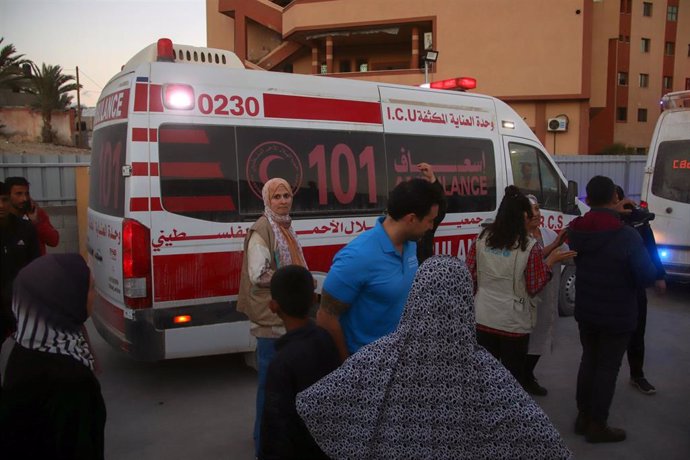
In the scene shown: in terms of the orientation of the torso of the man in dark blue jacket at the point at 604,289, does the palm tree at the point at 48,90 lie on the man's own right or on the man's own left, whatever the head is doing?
on the man's own left

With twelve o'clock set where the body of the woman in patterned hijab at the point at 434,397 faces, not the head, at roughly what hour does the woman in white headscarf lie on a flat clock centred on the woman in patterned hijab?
The woman in white headscarf is roughly at 11 o'clock from the woman in patterned hijab.

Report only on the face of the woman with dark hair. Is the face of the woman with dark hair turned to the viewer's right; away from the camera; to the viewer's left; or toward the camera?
away from the camera

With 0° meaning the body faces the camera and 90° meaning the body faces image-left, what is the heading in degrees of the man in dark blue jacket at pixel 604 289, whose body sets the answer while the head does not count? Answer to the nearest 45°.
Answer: approximately 225°

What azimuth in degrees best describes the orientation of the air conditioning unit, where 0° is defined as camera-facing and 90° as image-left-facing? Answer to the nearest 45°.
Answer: approximately 0°

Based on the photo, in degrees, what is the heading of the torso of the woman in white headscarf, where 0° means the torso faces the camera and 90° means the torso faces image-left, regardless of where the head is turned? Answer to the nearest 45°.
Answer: approximately 315°

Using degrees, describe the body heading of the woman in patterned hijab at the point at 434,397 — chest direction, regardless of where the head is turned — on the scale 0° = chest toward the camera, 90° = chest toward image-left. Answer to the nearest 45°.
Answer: approximately 180°
